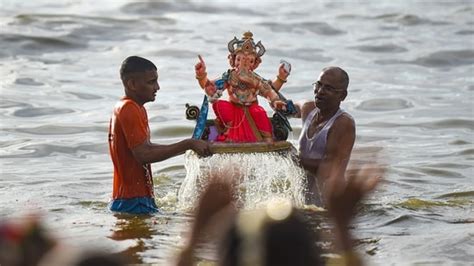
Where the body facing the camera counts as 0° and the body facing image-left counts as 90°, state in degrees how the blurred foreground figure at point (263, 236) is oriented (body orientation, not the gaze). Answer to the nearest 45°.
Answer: approximately 180°

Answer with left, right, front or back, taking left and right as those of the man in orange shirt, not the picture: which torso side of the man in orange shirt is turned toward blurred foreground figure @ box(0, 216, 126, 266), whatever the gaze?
right

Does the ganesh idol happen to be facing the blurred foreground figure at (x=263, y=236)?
yes

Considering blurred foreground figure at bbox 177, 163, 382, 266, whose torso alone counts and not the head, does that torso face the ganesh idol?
yes

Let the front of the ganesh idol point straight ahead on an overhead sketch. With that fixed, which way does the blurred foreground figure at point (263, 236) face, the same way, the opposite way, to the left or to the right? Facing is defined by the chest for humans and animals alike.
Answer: the opposite way

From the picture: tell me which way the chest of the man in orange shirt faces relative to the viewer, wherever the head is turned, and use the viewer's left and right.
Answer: facing to the right of the viewer

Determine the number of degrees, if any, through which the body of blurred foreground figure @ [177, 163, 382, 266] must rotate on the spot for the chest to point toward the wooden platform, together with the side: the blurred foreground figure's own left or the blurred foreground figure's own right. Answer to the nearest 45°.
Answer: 0° — they already face it

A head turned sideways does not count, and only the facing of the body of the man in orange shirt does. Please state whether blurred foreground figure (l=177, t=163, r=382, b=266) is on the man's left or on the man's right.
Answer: on the man's right

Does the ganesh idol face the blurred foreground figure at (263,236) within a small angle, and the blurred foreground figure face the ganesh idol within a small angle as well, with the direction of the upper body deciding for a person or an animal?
yes
